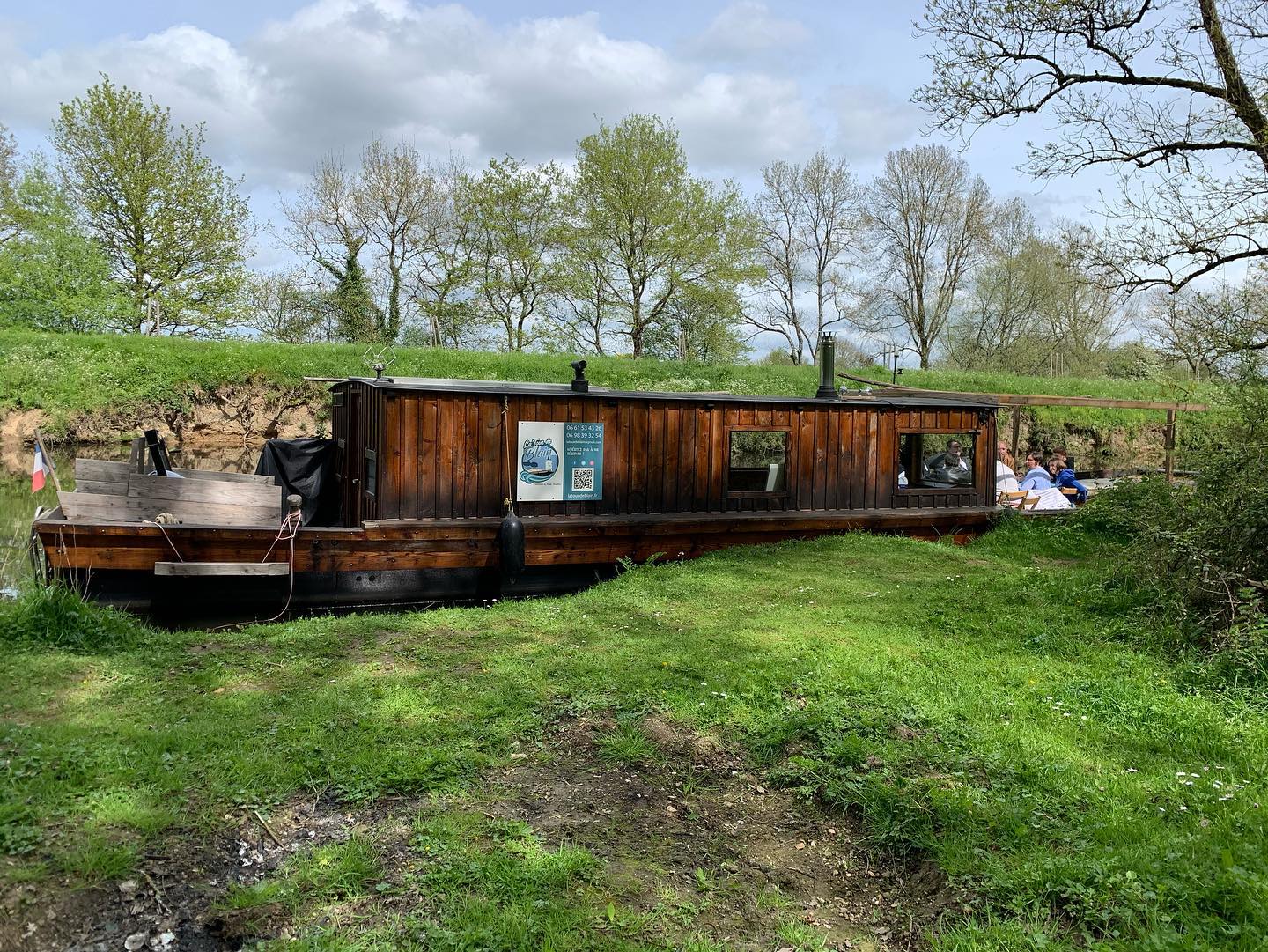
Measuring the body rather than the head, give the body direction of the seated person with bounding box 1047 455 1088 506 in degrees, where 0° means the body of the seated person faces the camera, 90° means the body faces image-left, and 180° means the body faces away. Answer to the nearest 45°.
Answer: approximately 90°

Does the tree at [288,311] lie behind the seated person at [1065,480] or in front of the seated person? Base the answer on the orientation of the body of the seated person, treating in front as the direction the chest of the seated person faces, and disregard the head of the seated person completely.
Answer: in front

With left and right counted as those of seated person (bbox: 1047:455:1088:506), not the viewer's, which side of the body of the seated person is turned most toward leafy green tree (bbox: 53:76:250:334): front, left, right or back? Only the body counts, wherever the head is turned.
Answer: front

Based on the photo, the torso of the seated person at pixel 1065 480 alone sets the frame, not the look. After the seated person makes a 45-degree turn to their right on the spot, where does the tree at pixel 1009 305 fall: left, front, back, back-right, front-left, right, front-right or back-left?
front-right

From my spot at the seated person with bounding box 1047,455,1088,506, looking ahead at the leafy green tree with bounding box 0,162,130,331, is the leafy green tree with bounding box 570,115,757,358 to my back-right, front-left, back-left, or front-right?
front-right

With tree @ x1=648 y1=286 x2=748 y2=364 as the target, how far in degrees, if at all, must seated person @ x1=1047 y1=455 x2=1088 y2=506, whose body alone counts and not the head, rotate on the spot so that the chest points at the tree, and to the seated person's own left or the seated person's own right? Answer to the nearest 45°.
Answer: approximately 45° to the seated person's own right

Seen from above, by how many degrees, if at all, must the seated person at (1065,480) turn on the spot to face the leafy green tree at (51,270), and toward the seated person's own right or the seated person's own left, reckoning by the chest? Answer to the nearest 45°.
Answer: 0° — they already face it

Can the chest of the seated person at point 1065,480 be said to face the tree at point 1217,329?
no

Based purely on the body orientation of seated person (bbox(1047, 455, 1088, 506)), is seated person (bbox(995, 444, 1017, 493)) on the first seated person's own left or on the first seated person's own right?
on the first seated person's own left

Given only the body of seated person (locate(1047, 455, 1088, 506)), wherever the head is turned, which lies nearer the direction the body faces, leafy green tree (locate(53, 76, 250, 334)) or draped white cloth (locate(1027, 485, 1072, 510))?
the leafy green tree
